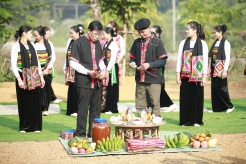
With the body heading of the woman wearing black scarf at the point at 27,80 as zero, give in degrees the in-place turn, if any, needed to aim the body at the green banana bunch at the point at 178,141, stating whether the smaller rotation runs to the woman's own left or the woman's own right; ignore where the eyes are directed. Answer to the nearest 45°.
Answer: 0° — they already face it

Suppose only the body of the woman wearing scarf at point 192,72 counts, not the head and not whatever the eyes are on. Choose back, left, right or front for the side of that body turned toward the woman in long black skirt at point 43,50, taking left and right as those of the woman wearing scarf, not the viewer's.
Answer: right

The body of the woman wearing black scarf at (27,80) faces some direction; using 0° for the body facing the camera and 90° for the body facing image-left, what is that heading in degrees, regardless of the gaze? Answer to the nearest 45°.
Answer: approximately 315°

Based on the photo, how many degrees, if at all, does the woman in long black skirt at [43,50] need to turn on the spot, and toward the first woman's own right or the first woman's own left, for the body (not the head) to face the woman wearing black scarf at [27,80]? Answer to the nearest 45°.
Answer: approximately 45° to the first woman's own left

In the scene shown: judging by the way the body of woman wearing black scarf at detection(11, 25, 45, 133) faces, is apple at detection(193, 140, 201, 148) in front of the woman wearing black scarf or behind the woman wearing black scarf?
in front

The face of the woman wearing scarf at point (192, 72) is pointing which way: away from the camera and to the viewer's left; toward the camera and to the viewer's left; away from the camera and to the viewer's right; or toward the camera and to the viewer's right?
toward the camera and to the viewer's left

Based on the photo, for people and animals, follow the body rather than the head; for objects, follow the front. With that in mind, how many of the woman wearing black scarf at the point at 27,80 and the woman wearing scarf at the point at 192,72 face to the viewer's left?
0

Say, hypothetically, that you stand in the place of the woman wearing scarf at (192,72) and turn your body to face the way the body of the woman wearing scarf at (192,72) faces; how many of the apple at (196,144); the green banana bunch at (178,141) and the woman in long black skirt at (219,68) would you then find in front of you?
2

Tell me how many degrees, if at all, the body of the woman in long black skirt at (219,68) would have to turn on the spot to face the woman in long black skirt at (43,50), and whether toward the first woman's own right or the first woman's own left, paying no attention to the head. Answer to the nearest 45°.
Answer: approximately 45° to the first woman's own right

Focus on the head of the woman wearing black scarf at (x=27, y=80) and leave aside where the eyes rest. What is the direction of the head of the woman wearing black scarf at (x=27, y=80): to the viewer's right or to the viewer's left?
to the viewer's right

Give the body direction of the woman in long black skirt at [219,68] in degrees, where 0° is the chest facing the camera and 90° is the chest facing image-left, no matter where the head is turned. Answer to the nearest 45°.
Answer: approximately 45°
